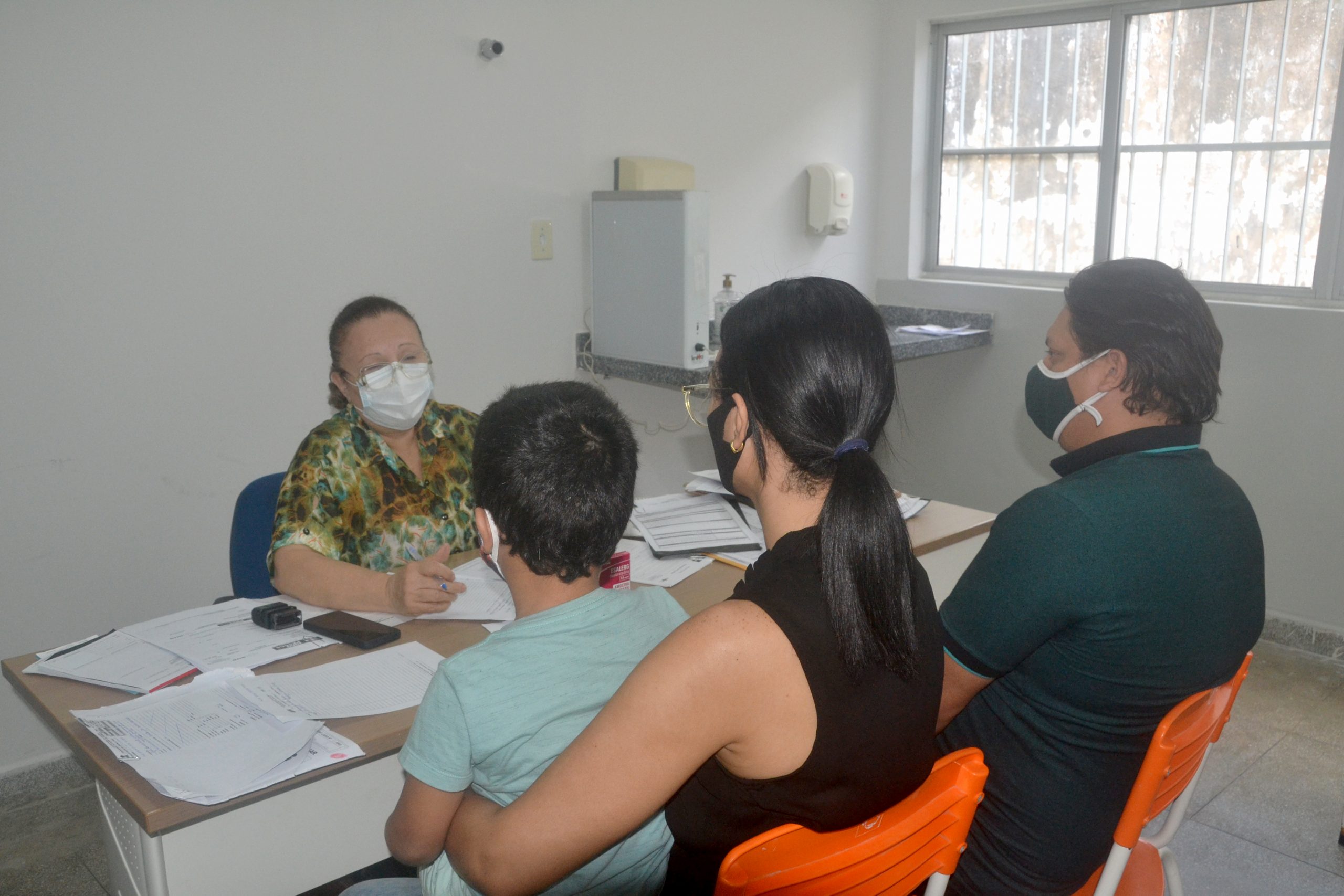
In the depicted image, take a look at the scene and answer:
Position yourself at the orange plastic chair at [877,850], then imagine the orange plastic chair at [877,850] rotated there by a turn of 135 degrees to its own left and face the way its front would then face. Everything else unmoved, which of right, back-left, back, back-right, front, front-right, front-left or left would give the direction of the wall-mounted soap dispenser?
back

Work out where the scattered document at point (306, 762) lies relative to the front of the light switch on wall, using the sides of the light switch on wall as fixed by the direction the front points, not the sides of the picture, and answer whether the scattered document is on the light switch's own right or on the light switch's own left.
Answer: on the light switch's own right

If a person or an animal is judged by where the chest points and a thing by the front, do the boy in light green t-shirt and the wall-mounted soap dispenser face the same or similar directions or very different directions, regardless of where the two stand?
very different directions

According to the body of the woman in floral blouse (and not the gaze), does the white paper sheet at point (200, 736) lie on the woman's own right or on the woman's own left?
on the woman's own right

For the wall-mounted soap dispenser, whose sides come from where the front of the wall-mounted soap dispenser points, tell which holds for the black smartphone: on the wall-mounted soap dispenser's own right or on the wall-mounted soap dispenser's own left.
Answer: on the wall-mounted soap dispenser's own right

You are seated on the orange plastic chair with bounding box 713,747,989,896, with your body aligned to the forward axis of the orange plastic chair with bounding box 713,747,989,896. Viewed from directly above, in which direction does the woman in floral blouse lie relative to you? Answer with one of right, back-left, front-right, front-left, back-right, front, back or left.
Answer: front

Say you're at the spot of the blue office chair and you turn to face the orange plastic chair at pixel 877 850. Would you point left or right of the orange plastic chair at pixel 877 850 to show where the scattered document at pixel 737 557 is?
left

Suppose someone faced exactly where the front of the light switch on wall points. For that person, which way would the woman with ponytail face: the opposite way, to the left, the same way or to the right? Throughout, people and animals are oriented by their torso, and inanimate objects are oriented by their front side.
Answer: the opposite way

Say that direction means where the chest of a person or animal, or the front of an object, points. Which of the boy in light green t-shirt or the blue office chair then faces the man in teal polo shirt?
the blue office chair

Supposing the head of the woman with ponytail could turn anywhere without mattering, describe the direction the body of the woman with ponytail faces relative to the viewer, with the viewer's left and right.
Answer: facing away from the viewer and to the left of the viewer

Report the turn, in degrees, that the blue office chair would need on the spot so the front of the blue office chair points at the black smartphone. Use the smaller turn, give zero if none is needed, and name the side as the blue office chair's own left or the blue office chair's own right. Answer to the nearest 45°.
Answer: approximately 45° to the blue office chair's own right

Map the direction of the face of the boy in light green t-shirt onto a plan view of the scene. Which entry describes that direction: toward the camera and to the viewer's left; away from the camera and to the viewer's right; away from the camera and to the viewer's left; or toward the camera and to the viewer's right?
away from the camera and to the viewer's left

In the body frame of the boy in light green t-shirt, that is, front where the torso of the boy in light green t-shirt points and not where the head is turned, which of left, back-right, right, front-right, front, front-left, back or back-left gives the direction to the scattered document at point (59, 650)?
front

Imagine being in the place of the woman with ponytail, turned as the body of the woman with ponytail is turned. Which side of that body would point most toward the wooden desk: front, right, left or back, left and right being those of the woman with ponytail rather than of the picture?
front

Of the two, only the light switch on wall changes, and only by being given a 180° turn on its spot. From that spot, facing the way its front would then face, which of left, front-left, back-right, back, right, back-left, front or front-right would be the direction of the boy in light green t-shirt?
back-left

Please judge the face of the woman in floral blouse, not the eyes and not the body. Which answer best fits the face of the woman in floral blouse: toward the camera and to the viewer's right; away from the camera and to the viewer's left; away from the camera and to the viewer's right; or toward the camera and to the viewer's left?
toward the camera and to the viewer's right

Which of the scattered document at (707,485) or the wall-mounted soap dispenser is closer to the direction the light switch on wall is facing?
the scattered document

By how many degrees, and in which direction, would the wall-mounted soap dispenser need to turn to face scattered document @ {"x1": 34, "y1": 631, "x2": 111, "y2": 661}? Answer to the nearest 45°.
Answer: approximately 45° to its right

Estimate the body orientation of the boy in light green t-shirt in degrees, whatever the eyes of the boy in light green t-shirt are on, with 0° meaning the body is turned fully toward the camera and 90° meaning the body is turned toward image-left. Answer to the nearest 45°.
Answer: approximately 135°
